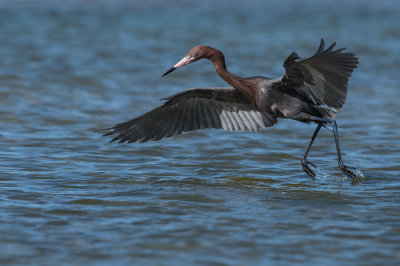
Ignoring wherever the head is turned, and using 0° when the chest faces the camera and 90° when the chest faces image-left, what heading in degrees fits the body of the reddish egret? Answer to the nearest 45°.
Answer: approximately 45°
